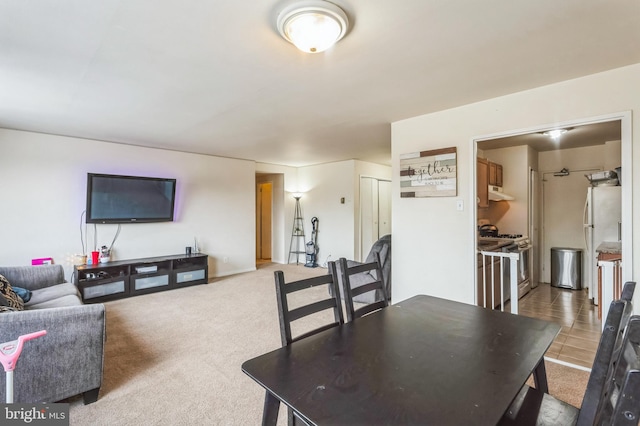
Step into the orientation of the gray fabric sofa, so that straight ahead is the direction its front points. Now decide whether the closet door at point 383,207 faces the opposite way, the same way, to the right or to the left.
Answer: to the right

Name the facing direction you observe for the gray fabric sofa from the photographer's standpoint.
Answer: facing to the right of the viewer

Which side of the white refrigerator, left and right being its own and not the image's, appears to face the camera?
left

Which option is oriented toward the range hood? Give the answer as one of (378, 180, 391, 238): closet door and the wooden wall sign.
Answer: the closet door

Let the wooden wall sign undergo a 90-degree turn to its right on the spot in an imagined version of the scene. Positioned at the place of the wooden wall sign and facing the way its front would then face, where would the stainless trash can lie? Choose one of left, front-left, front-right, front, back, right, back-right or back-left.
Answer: right

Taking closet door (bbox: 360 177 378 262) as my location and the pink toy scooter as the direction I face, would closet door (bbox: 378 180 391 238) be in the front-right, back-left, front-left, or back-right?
back-left

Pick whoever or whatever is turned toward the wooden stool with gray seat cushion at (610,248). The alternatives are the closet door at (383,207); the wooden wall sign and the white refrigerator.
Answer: the closet door

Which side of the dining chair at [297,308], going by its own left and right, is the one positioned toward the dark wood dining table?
front

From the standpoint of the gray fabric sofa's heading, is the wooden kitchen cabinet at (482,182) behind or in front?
in front

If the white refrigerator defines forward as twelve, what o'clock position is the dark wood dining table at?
The dark wood dining table is roughly at 9 o'clock from the white refrigerator.

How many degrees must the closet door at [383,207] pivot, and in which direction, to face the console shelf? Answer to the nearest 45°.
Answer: approximately 90° to its right
